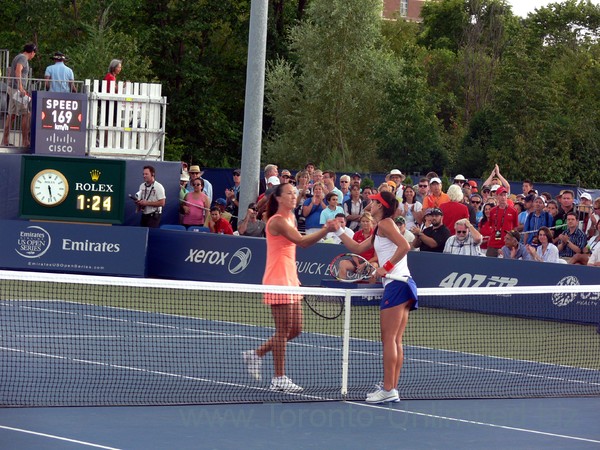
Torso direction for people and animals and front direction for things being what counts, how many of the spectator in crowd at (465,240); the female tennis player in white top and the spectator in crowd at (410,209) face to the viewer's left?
1

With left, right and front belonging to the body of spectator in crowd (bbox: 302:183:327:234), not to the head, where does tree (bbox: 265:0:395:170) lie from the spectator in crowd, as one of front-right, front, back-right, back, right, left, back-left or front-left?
back

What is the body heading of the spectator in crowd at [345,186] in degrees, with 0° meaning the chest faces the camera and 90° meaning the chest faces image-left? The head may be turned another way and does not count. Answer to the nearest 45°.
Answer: approximately 0°

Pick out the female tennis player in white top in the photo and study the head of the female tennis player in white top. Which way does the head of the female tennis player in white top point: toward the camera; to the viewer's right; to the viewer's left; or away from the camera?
to the viewer's left

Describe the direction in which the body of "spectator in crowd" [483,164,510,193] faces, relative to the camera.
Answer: toward the camera

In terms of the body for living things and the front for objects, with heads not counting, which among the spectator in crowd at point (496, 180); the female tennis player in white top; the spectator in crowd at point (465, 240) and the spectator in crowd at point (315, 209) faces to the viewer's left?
the female tennis player in white top

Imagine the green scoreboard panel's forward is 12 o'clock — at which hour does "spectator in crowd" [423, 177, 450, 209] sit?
The spectator in crowd is roughly at 10 o'clock from the green scoreboard panel.

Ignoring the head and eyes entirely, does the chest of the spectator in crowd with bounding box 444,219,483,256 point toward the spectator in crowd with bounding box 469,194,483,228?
no

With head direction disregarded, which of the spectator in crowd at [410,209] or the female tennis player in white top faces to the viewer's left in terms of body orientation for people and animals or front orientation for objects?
the female tennis player in white top

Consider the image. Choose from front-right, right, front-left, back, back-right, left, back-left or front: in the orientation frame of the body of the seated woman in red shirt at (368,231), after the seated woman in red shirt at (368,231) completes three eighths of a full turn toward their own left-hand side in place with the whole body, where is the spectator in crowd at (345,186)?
left

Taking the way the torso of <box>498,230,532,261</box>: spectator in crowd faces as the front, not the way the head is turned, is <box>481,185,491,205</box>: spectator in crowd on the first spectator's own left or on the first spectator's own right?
on the first spectator's own right

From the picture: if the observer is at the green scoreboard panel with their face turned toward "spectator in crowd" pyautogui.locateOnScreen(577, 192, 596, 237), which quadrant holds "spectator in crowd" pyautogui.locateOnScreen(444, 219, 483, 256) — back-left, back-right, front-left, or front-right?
front-right

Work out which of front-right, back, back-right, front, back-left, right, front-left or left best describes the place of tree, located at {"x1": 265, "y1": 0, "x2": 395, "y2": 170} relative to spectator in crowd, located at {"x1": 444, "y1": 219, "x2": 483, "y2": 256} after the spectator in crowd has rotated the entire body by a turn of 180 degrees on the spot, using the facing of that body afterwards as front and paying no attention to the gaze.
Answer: front

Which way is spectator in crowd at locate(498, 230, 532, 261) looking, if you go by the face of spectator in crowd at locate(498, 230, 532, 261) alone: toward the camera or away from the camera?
toward the camera

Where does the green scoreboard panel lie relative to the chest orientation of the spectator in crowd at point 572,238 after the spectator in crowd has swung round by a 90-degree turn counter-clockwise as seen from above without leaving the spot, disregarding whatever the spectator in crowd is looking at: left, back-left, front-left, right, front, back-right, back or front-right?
back-right

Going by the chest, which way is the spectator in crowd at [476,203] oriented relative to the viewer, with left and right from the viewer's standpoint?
facing the viewer and to the left of the viewer

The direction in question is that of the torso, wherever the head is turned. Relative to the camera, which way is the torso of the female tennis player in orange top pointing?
to the viewer's right

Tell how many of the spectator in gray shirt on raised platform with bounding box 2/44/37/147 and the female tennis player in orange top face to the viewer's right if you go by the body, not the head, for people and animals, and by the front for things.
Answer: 2

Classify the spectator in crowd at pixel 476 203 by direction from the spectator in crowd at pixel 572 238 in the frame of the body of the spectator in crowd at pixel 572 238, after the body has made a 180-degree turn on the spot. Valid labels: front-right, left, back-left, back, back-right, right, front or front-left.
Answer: left

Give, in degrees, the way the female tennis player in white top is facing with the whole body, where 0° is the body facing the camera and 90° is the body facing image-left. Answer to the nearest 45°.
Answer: approximately 90°

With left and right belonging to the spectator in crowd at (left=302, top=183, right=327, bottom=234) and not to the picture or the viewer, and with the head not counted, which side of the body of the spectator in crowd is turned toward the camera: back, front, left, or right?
front

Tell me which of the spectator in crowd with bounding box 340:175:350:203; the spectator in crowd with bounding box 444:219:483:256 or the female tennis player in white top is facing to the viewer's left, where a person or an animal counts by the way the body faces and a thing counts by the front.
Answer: the female tennis player in white top
